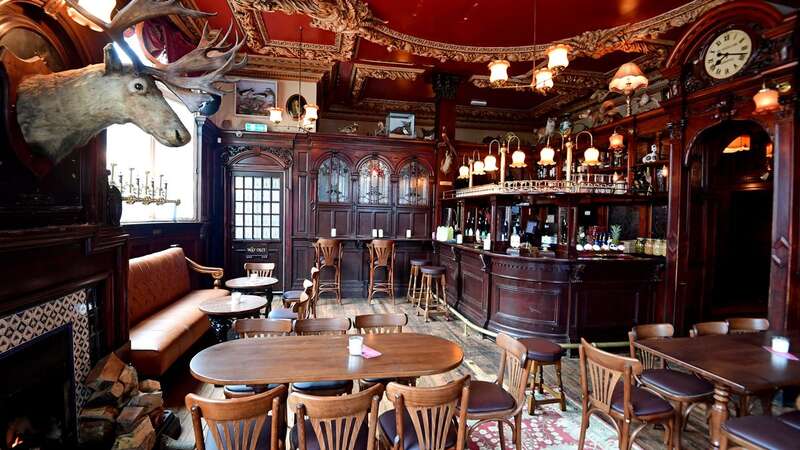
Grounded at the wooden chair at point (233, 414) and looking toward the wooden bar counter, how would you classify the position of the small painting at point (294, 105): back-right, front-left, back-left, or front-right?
front-left

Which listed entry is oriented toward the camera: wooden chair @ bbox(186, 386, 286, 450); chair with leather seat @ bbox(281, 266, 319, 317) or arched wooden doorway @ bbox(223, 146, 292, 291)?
the arched wooden doorway

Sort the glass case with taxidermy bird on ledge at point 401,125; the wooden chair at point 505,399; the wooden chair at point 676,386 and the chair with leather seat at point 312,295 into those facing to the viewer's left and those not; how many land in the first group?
2

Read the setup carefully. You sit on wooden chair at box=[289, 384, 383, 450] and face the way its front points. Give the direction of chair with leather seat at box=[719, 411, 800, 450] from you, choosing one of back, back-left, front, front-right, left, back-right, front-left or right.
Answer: right

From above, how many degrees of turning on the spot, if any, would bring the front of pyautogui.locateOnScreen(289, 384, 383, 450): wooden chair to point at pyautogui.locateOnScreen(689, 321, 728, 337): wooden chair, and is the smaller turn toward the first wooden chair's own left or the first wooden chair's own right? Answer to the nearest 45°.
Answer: approximately 90° to the first wooden chair's own right

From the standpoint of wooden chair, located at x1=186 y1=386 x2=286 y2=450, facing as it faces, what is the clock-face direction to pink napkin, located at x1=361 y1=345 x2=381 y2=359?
The pink napkin is roughly at 2 o'clock from the wooden chair.

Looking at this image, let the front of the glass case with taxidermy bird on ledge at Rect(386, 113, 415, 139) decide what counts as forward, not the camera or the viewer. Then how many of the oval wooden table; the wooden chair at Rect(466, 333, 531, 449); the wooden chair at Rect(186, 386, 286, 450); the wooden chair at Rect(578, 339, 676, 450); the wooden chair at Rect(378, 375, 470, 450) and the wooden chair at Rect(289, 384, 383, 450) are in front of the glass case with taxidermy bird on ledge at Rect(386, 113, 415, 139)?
6

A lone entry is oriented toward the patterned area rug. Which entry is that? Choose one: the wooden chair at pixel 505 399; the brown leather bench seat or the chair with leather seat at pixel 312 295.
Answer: the brown leather bench seat

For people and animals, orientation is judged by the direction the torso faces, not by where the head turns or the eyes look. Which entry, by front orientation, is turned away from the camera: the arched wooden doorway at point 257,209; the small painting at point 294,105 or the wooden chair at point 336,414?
the wooden chair

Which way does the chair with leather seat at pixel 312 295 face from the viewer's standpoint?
to the viewer's left

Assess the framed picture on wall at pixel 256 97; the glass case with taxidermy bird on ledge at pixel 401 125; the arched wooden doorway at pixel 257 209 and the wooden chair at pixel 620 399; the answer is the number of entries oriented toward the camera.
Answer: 3

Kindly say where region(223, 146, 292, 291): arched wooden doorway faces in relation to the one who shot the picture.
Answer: facing the viewer

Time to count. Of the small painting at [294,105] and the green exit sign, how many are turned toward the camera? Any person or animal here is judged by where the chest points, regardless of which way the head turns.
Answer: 2

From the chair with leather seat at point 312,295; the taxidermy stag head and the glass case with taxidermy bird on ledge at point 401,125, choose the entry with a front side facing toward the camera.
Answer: the glass case with taxidermy bird on ledge

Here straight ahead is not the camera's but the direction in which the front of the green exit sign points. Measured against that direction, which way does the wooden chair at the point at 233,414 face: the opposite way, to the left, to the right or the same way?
the opposite way

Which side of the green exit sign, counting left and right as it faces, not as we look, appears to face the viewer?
front

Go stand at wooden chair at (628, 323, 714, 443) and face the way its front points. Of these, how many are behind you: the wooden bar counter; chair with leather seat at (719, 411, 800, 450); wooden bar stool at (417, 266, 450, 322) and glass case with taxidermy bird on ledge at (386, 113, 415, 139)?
3

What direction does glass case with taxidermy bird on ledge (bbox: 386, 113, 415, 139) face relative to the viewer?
toward the camera

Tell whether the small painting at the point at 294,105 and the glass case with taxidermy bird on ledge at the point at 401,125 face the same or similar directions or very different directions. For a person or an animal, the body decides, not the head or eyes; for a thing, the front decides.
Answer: same or similar directions

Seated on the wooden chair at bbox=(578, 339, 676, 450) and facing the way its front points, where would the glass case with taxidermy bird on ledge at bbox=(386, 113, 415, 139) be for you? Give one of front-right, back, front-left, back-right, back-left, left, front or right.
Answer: left

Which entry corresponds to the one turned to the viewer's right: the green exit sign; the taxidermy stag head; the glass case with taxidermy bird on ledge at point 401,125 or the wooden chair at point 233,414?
the taxidermy stag head

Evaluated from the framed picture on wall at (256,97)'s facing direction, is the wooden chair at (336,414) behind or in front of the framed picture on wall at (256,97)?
in front
